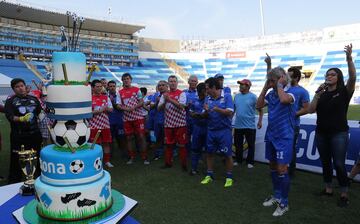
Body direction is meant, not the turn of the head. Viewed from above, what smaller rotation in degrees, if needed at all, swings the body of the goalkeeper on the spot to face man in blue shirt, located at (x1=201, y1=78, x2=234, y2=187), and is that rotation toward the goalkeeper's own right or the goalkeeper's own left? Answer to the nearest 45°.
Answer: approximately 45° to the goalkeeper's own left

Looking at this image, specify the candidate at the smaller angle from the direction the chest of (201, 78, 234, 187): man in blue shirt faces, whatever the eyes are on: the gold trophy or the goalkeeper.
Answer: the gold trophy

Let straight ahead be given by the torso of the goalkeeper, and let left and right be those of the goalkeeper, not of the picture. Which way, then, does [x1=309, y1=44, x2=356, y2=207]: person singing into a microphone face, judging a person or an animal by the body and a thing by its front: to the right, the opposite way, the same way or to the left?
to the right

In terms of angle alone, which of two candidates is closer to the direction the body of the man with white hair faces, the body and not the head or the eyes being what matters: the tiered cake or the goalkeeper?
the tiered cake

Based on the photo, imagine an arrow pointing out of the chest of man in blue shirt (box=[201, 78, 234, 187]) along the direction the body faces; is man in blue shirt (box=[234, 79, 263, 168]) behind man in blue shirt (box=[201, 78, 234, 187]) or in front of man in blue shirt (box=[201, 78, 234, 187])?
behind

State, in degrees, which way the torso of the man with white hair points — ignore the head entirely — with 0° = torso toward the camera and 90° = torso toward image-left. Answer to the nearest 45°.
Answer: approximately 45°

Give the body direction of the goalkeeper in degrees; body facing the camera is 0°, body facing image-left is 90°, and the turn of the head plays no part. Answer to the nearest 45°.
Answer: approximately 0°
